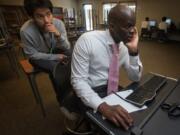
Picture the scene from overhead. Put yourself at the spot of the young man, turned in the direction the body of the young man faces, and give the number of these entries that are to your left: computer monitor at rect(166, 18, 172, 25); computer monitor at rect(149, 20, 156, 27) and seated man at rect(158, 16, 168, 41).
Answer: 3

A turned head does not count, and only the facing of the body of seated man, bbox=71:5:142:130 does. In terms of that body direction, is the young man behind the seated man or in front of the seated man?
behind

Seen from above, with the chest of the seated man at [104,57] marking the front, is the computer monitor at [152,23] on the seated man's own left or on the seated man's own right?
on the seated man's own left

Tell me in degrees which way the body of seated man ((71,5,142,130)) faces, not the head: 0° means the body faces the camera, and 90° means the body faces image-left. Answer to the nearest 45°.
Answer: approximately 315°

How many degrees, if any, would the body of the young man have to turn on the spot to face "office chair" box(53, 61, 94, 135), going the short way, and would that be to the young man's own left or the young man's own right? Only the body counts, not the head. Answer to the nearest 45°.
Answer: approximately 45° to the young man's own right

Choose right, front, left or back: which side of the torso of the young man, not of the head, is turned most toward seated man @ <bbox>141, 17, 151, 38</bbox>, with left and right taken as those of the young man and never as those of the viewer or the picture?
left

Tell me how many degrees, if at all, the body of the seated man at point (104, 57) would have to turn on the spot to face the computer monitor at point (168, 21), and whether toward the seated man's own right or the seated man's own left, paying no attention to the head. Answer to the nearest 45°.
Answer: approximately 90° to the seated man's own left

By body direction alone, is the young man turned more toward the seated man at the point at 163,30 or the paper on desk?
the paper on desk
